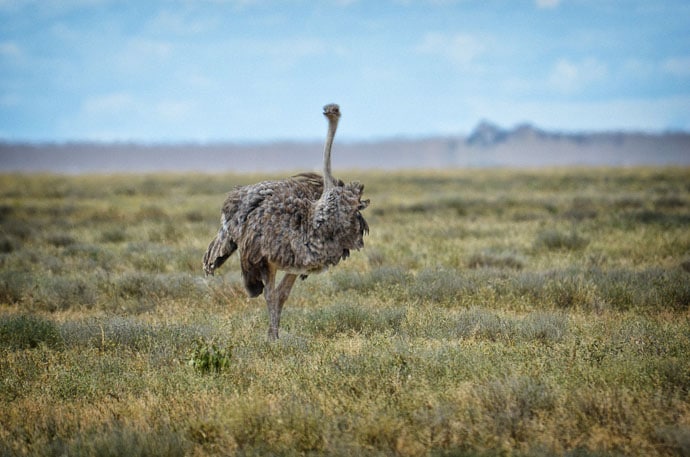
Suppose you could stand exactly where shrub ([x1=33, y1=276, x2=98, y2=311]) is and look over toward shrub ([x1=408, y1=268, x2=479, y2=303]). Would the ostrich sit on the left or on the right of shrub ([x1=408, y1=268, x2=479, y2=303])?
right

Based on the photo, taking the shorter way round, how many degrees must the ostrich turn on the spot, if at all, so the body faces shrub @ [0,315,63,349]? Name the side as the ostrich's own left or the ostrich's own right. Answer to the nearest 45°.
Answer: approximately 135° to the ostrich's own right

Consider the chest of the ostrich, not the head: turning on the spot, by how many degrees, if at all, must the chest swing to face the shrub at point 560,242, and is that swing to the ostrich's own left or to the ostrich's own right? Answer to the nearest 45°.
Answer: approximately 90° to the ostrich's own left

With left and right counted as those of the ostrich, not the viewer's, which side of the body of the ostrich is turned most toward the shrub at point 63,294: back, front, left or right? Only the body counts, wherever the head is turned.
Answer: back

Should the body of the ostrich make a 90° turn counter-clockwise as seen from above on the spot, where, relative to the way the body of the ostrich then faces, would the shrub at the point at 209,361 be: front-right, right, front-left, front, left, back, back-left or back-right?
back

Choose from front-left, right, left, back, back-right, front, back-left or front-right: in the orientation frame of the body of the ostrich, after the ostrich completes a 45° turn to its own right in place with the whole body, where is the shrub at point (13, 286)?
back-right

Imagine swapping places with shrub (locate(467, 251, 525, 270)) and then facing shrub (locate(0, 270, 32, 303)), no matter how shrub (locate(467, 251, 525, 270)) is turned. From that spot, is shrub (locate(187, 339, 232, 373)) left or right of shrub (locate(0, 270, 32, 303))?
left

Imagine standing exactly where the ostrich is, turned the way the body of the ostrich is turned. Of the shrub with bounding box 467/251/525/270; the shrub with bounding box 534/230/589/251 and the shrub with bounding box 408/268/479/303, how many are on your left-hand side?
3

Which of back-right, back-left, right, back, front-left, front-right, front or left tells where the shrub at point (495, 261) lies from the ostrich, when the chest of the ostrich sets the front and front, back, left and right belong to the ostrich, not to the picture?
left

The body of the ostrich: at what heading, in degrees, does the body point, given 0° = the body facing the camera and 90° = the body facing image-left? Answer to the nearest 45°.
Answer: approximately 315°

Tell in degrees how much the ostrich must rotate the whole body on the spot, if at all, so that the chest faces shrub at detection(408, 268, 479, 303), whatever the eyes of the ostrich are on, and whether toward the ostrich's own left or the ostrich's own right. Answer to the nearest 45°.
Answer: approximately 90° to the ostrich's own left
